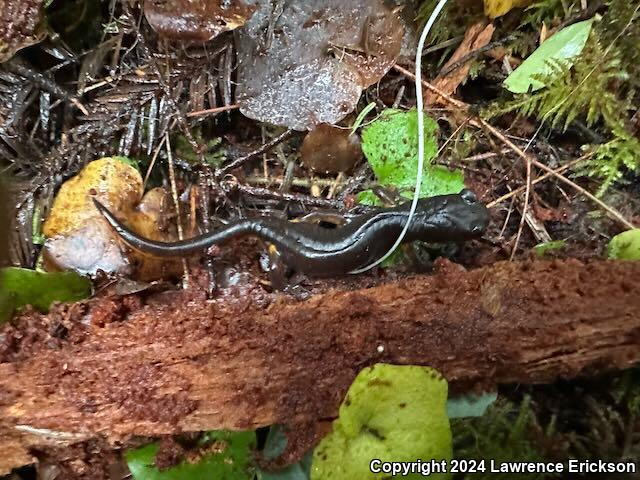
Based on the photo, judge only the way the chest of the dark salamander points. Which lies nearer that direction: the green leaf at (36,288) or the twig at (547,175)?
the twig

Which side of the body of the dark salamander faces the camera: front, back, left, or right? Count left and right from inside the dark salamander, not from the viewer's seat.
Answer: right

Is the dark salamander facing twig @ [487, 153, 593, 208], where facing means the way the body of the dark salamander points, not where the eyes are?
yes

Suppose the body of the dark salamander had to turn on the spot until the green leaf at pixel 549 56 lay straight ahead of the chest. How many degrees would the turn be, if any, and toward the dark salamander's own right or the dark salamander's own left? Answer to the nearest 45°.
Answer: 0° — it already faces it
